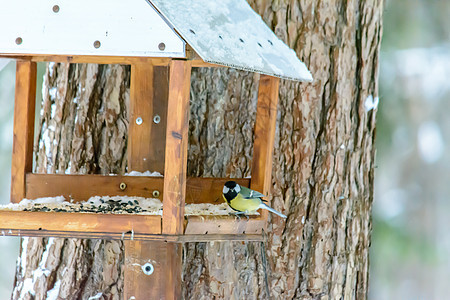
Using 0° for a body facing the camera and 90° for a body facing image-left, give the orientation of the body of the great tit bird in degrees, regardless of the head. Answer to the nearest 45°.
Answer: approximately 45°

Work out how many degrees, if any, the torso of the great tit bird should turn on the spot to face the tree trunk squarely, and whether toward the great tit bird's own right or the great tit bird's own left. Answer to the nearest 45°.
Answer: approximately 135° to the great tit bird's own right
